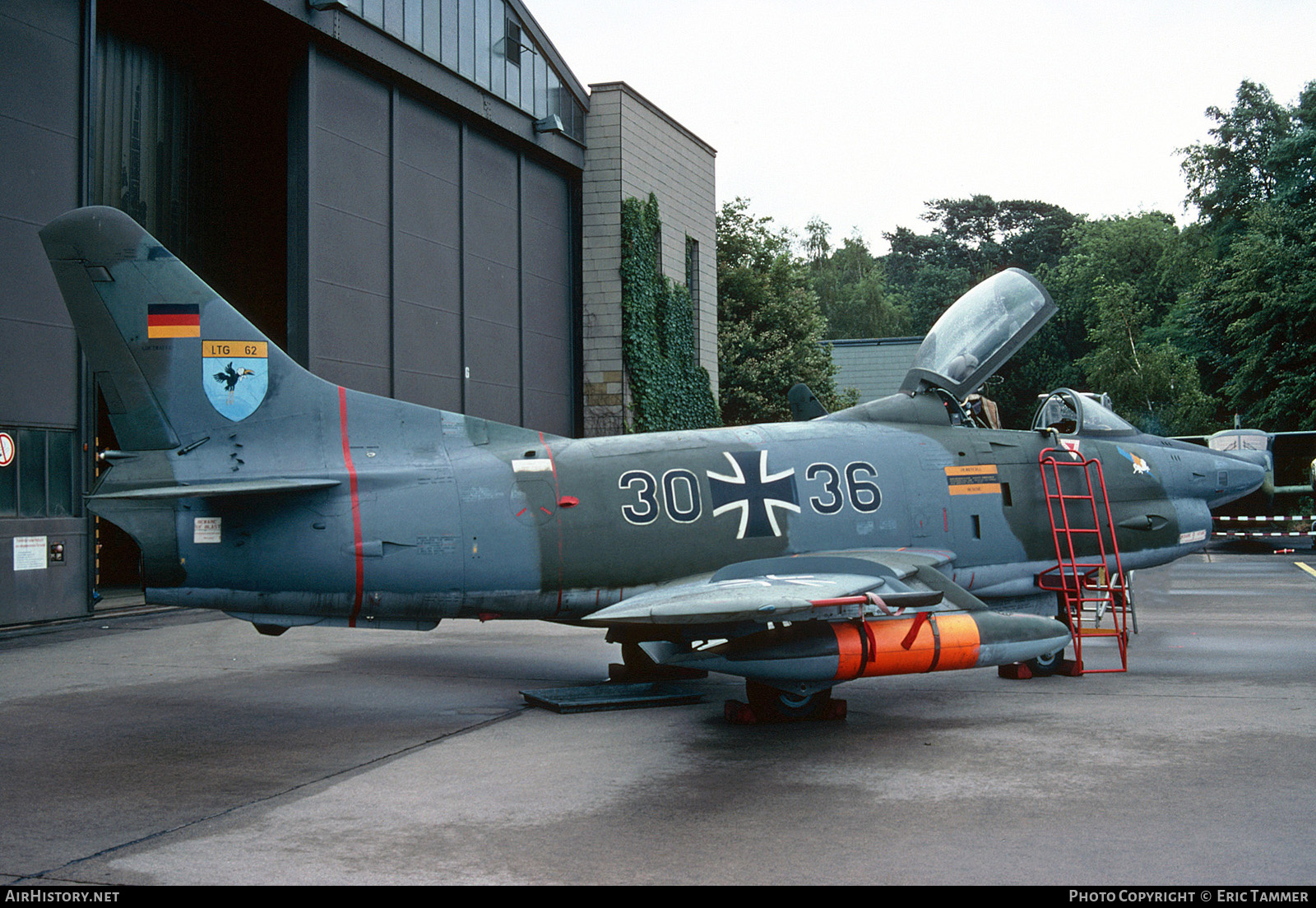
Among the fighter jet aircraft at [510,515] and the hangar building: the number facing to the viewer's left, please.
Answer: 0

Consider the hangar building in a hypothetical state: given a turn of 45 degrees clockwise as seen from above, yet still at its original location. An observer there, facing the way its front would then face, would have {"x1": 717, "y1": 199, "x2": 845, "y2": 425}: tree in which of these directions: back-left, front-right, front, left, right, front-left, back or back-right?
back-left

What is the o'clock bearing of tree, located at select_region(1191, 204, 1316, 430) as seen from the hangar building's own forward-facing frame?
The tree is roughly at 10 o'clock from the hangar building.

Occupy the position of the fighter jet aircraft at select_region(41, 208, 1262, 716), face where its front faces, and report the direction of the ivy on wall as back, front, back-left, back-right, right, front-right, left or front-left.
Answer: left

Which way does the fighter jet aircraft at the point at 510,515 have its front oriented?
to the viewer's right

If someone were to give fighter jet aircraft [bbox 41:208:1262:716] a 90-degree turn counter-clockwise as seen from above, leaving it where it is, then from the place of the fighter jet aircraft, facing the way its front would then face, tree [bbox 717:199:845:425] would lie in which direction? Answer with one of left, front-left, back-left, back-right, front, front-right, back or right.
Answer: front

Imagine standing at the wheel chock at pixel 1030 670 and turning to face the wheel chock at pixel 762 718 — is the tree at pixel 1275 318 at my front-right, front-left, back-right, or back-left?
back-right

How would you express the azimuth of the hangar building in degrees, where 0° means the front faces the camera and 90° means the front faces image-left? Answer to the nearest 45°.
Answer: approximately 315°

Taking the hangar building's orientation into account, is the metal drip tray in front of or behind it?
in front
